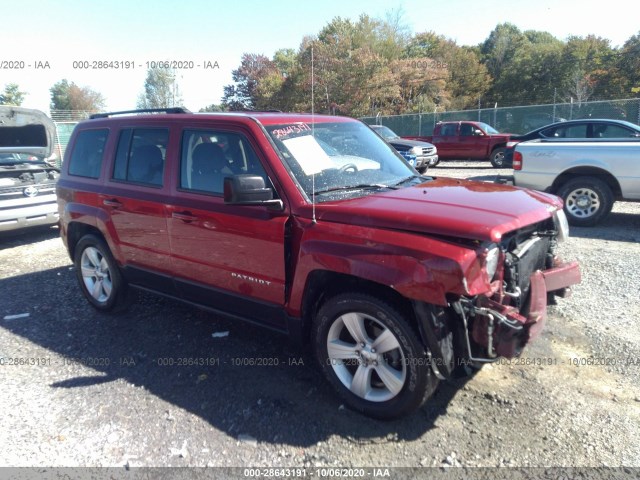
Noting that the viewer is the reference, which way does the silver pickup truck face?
facing to the right of the viewer

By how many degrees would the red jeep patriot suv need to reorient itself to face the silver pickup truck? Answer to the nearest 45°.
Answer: approximately 90° to its left

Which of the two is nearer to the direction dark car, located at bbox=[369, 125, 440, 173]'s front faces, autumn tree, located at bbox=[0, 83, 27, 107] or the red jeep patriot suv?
the red jeep patriot suv

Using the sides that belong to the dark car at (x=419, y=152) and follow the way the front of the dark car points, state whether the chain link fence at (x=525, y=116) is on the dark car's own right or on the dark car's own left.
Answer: on the dark car's own left

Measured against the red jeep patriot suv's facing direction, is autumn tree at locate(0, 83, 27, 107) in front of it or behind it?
behind

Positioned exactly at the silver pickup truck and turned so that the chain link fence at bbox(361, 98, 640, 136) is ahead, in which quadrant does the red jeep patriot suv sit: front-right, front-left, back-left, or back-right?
back-left

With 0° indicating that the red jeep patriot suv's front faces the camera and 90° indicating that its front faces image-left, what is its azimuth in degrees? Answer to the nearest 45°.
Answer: approximately 315°

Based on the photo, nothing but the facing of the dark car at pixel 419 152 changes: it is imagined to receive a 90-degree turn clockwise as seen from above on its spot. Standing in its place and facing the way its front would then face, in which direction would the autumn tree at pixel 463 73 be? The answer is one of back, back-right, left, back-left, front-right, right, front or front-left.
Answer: back-right
